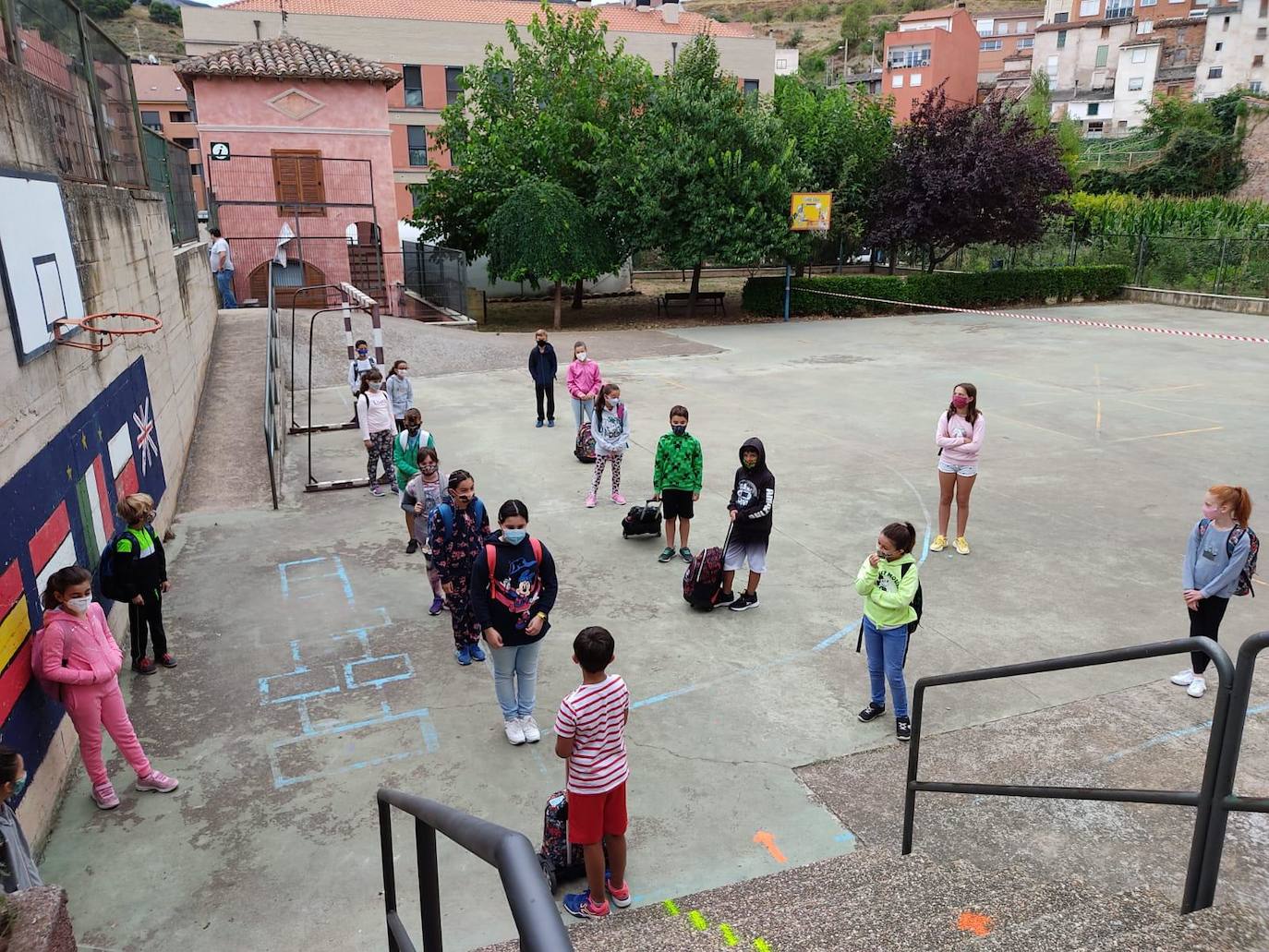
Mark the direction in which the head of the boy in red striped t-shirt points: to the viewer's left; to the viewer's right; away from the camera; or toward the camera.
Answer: away from the camera

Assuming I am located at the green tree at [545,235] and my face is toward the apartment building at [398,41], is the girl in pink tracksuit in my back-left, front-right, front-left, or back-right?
back-left

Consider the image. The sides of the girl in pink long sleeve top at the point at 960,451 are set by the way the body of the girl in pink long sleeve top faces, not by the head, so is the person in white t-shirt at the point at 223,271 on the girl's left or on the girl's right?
on the girl's right

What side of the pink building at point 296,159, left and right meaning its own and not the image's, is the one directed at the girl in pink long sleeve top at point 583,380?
front

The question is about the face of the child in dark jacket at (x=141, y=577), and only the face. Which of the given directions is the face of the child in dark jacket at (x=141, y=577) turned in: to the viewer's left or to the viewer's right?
to the viewer's right

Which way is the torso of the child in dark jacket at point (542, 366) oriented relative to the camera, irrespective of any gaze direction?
toward the camera

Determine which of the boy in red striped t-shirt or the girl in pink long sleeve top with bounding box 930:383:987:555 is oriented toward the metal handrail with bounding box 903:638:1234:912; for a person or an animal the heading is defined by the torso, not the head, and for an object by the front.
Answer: the girl in pink long sleeve top

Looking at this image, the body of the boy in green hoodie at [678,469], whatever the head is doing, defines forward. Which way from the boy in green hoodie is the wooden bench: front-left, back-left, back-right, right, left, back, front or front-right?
back

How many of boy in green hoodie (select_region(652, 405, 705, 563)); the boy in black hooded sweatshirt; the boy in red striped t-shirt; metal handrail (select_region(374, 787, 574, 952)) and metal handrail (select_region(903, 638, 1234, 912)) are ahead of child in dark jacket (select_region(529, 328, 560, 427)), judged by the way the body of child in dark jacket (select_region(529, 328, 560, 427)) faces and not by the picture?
5

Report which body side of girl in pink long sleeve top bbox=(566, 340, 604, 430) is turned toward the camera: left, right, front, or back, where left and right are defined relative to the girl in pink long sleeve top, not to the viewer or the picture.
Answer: front

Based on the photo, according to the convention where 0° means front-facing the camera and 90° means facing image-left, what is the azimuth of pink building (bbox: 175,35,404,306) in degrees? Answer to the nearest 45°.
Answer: approximately 0°

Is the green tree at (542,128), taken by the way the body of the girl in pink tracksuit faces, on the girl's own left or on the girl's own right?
on the girl's own left

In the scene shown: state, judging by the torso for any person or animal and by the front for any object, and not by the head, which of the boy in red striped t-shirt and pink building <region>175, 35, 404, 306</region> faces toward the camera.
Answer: the pink building

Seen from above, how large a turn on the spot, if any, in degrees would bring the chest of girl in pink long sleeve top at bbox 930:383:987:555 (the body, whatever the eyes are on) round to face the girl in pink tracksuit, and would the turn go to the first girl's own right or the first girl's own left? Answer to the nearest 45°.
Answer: approximately 45° to the first girl's own right

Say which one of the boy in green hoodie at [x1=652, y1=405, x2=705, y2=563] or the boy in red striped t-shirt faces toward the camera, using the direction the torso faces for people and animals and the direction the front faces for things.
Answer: the boy in green hoodie

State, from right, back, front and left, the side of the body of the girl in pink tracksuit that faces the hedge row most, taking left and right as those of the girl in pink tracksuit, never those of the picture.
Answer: left

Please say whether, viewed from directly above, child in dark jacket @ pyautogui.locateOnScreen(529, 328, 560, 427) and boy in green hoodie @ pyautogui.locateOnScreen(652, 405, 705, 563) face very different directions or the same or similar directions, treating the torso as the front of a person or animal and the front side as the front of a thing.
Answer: same or similar directions

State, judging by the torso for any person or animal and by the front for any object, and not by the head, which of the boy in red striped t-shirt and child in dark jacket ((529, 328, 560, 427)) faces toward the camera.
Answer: the child in dark jacket

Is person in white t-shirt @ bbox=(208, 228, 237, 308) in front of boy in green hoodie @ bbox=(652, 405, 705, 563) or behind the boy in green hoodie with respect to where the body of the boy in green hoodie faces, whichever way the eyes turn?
behind
